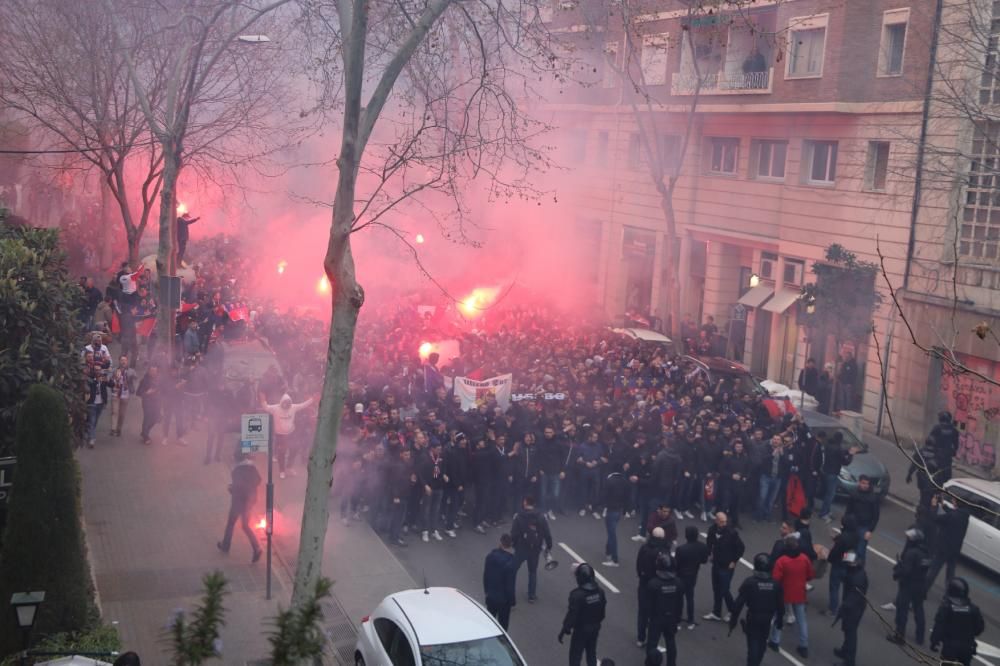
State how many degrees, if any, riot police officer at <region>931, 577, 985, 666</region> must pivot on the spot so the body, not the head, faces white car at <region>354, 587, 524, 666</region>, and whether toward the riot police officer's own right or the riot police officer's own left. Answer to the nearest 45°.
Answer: approximately 135° to the riot police officer's own left

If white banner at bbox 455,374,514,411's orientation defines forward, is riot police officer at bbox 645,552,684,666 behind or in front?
in front

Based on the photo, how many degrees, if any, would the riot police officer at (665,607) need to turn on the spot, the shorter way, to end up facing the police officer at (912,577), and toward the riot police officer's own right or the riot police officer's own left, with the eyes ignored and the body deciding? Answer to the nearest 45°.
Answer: approximately 45° to the riot police officer's own right

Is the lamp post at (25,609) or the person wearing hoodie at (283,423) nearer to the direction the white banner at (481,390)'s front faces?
the lamp post

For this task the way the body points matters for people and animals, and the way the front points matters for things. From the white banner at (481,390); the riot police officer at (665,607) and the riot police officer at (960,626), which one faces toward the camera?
the white banner

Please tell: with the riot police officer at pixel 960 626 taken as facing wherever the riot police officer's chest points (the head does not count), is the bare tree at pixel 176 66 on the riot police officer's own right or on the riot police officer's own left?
on the riot police officer's own left

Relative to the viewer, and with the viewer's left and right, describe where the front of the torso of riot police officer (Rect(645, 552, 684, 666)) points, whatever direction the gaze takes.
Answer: facing away from the viewer

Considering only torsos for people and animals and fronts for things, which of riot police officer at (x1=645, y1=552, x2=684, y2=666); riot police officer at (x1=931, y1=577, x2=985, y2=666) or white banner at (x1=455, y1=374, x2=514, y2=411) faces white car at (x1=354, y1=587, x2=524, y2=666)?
the white banner

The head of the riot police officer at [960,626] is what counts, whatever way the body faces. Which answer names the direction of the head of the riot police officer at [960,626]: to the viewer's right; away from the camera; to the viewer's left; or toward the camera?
away from the camera

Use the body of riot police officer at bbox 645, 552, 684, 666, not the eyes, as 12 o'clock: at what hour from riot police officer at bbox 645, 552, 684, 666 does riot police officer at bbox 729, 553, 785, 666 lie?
riot police officer at bbox 729, 553, 785, 666 is roughly at 3 o'clock from riot police officer at bbox 645, 552, 684, 666.

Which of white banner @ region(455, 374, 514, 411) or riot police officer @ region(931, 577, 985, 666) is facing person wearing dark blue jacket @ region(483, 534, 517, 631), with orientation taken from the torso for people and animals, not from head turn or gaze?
the white banner

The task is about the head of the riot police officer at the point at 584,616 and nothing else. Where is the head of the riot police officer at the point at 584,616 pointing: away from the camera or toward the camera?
away from the camera

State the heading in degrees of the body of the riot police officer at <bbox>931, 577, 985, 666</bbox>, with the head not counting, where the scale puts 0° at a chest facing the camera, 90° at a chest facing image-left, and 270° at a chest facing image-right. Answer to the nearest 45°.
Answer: approximately 180°

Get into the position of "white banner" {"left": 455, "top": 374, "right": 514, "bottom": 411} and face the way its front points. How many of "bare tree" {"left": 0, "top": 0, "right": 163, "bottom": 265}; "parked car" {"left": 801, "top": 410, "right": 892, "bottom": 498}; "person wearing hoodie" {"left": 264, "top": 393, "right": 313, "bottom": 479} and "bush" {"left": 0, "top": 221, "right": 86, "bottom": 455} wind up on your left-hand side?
1

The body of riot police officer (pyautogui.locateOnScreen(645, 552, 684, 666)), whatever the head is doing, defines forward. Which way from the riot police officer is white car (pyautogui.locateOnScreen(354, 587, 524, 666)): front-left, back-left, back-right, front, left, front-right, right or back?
back-left

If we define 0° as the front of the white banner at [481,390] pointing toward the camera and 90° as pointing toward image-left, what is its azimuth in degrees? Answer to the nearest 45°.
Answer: approximately 0°

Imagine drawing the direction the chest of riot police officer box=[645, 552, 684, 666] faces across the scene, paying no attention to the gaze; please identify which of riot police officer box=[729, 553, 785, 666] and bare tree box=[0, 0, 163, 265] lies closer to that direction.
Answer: the bare tree
